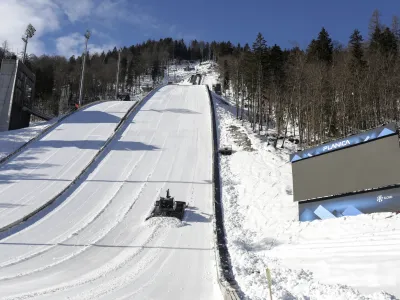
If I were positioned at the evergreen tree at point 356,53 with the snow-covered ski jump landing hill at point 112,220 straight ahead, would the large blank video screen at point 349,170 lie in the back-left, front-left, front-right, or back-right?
front-left

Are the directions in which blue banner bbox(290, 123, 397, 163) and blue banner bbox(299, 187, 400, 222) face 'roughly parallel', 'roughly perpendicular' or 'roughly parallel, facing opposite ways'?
roughly parallel

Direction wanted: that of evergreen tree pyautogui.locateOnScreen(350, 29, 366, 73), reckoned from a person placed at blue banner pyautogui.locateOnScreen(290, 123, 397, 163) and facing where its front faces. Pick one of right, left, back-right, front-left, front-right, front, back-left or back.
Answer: back-right

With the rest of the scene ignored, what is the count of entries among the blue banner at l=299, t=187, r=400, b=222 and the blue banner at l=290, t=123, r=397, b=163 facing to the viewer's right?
0

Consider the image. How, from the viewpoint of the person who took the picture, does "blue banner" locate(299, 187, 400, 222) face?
facing the viewer and to the left of the viewer

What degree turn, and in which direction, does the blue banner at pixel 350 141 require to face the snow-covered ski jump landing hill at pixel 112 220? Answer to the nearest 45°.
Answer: approximately 45° to its right

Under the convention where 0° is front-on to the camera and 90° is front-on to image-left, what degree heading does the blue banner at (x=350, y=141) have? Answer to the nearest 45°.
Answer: approximately 45°
